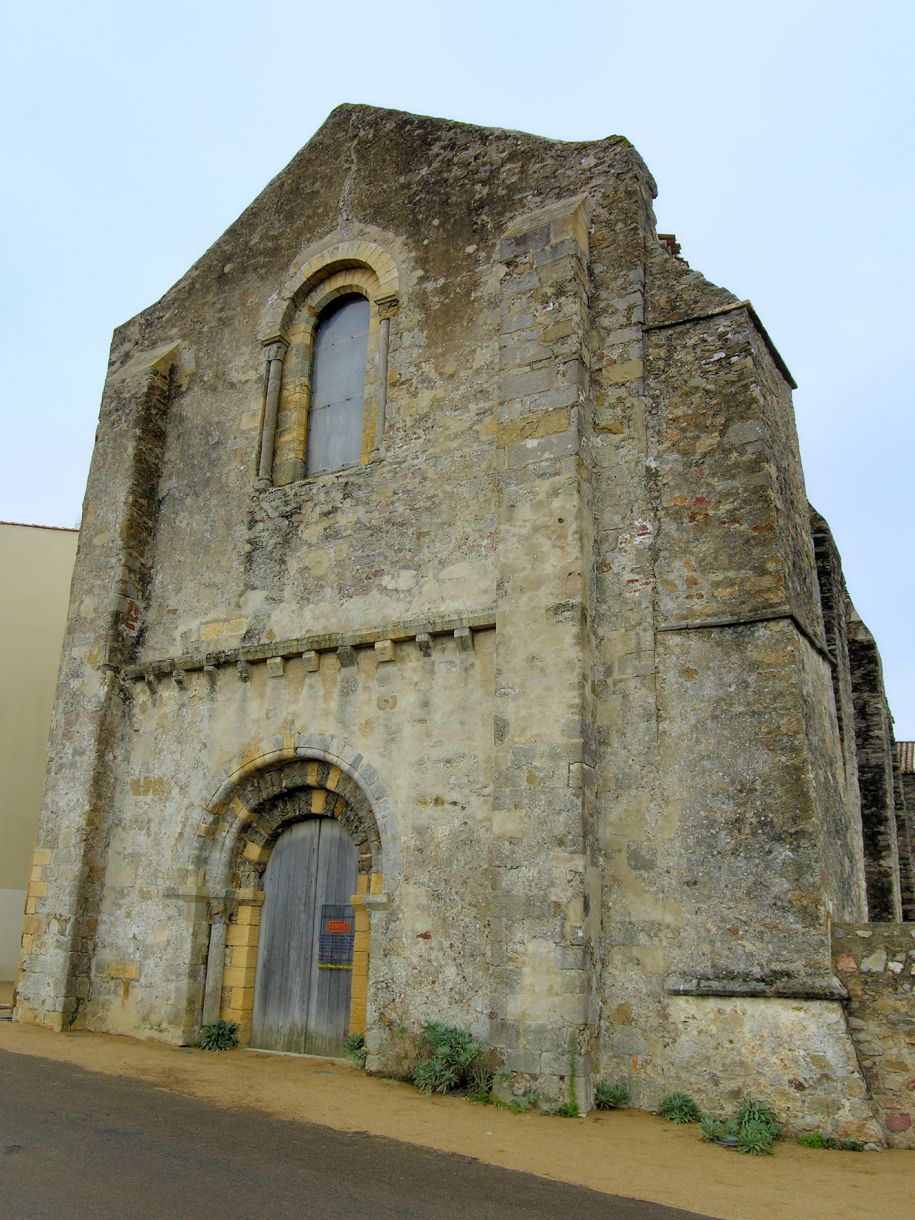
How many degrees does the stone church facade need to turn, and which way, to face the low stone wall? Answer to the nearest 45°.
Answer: approximately 90° to its left

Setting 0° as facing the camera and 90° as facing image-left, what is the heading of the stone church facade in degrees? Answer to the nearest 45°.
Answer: approximately 45°
